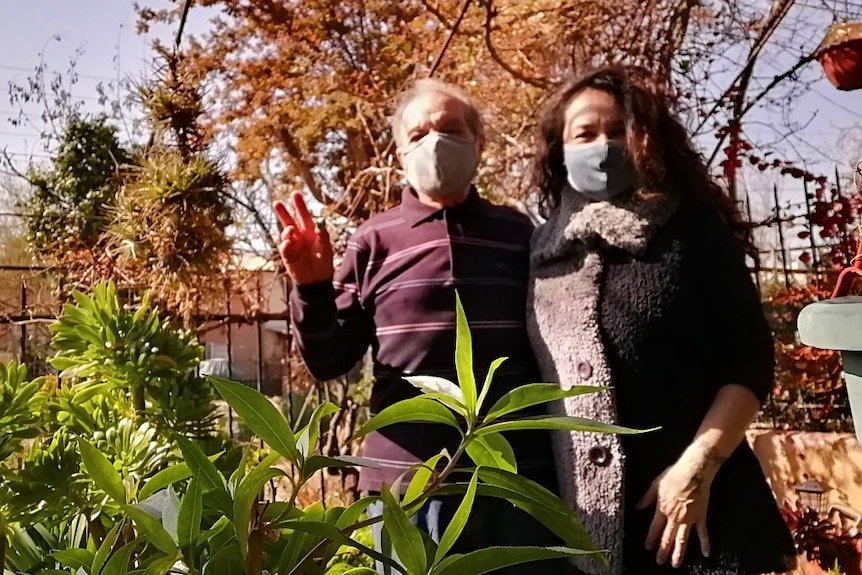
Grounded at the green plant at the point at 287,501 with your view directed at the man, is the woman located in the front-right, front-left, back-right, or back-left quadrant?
front-right

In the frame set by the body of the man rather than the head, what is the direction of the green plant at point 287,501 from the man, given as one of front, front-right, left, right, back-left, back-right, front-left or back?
front

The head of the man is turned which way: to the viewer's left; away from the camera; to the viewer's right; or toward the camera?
toward the camera

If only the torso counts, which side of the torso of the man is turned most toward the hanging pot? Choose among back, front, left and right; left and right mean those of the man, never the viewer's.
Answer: left

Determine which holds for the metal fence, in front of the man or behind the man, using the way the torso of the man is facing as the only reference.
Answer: behind

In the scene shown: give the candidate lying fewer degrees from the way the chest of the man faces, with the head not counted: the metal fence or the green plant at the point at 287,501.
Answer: the green plant

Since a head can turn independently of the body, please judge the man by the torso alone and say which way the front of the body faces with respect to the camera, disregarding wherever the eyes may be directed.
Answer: toward the camera

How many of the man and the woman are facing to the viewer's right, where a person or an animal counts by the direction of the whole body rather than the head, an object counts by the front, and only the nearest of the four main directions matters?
0

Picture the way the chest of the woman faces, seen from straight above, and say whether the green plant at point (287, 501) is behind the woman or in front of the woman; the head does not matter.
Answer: in front

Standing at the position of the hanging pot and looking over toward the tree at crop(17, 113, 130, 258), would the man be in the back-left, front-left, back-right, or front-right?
front-left

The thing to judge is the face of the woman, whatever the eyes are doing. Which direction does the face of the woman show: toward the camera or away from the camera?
toward the camera

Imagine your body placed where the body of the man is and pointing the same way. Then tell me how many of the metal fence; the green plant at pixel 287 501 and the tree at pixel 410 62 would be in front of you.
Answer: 1

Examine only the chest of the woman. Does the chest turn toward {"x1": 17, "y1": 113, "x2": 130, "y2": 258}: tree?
no
